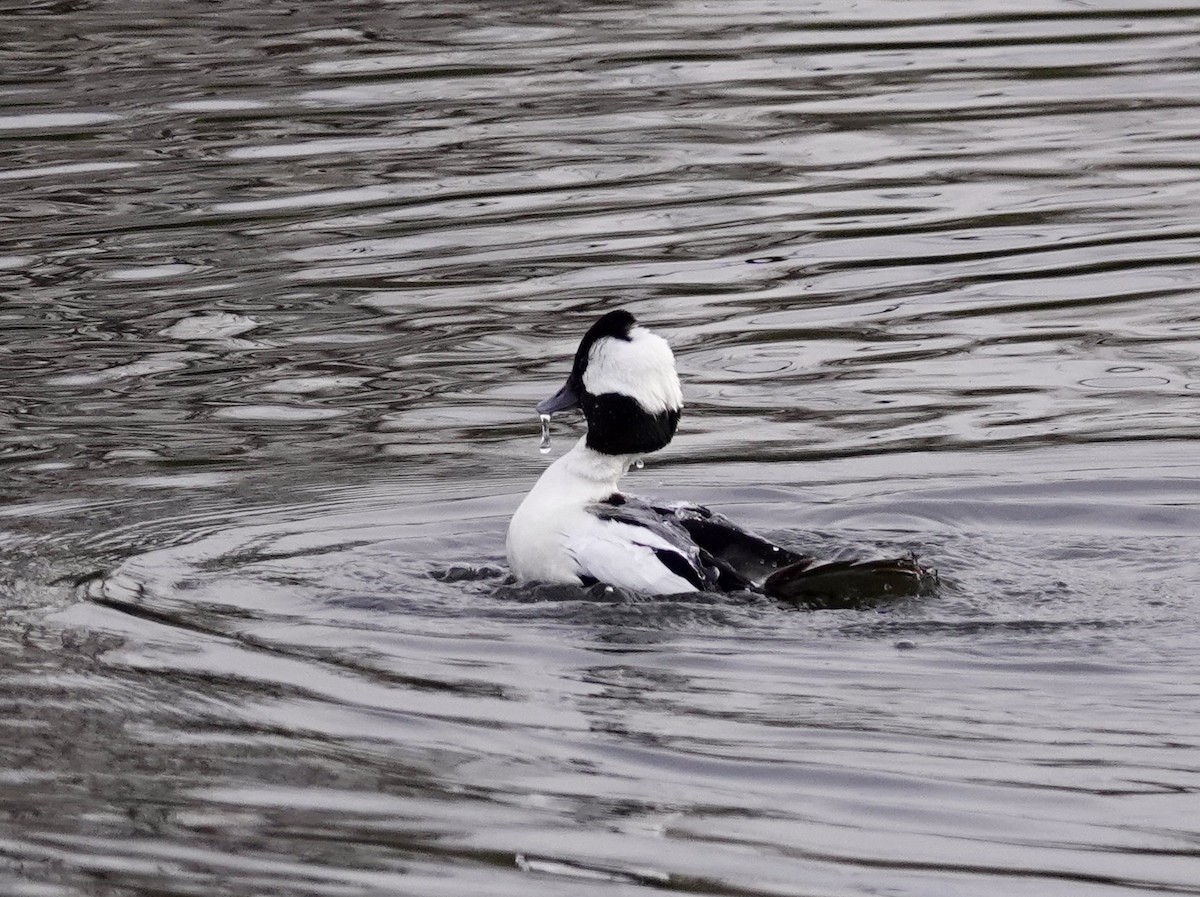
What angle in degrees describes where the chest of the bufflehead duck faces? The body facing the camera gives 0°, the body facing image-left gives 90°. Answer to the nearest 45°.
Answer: approximately 90°
